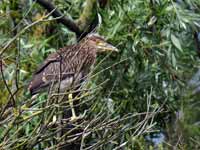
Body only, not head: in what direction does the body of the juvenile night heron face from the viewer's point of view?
to the viewer's right
